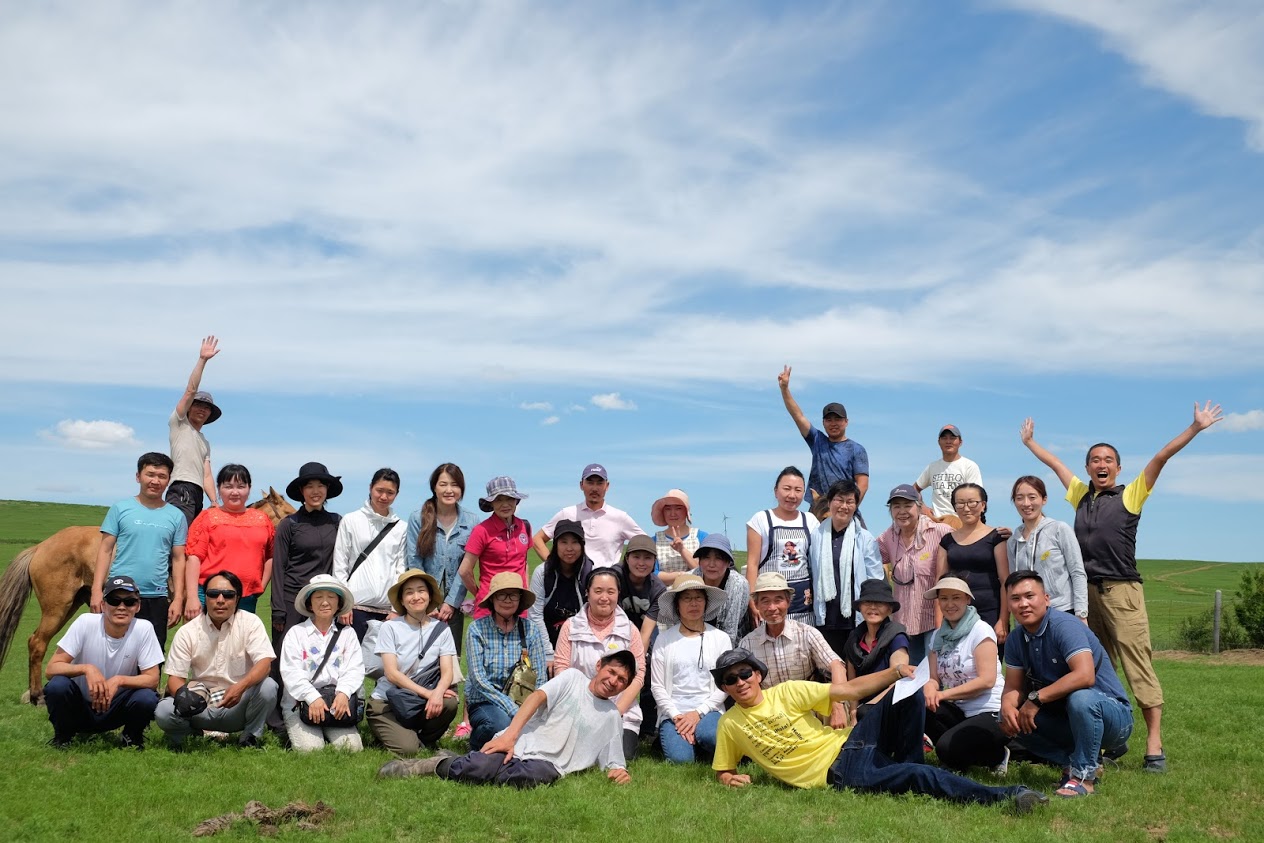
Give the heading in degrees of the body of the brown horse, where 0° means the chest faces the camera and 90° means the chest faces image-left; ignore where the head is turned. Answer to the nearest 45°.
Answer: approximately 270°

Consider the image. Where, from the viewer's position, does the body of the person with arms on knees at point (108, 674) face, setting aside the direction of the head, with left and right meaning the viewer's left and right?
facing the viewer

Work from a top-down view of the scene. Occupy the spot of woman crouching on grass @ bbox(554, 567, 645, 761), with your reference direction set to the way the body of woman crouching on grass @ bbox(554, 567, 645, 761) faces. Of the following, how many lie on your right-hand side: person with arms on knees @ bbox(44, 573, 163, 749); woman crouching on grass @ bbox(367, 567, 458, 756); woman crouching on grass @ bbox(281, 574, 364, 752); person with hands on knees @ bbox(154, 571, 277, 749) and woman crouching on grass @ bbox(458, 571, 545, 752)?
5

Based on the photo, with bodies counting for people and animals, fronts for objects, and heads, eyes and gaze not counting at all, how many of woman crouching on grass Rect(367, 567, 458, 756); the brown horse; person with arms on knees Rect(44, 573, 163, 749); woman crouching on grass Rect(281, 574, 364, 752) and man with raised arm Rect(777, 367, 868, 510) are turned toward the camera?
4

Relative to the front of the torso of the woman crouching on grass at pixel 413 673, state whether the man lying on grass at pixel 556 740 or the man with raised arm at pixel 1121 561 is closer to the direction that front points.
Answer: the man lying on grass

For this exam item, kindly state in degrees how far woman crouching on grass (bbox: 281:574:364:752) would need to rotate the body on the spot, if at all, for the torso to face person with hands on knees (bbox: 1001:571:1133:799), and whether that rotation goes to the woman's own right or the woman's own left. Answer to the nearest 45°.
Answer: approximately 45° to the woman's own left

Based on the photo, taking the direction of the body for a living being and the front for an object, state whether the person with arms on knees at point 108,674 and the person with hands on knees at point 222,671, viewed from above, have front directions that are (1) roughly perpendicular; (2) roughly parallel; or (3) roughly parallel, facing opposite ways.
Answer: roughly parallel

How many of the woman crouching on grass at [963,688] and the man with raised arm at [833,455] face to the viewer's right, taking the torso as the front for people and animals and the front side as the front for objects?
0

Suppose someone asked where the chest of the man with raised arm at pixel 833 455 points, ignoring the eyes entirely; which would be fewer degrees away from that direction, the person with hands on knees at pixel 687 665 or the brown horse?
the person with hands on knees

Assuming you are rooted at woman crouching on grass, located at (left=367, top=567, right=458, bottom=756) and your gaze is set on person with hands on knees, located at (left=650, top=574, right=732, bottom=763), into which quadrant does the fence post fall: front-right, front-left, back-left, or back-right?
front-left

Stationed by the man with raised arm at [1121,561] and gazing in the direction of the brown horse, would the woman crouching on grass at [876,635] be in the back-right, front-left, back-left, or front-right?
front-left

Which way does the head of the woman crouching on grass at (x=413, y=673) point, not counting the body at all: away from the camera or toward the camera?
toward the camera

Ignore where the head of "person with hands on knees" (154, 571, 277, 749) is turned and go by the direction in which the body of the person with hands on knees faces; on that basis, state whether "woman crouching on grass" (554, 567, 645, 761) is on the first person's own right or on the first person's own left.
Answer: on the first person's own left

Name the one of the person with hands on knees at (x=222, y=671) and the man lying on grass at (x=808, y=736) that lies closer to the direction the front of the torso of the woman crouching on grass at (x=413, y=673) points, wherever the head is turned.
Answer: the man lying on grass

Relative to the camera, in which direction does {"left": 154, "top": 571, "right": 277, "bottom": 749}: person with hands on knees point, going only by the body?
toward the camera

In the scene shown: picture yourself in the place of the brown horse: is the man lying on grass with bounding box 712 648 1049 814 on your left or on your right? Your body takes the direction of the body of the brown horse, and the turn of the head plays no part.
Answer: on your right

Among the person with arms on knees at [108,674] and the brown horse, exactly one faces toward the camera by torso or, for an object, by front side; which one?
the person with arms on knees
